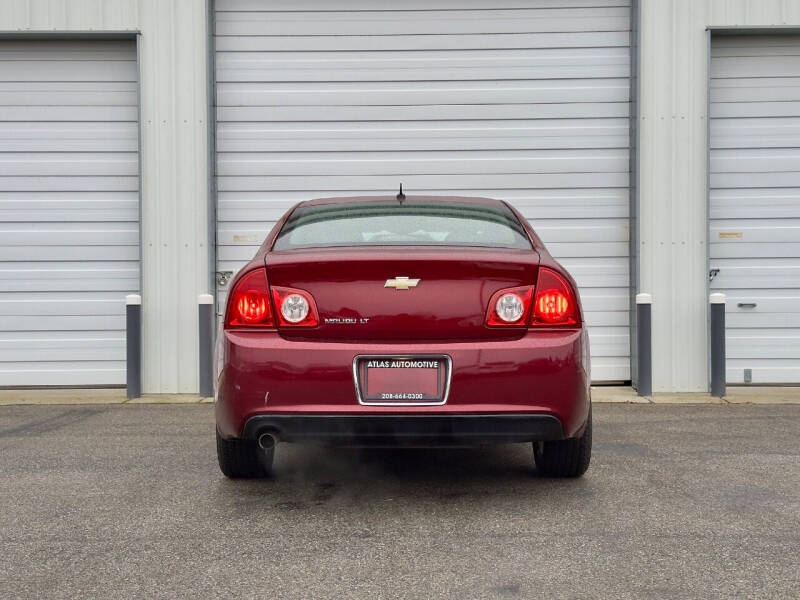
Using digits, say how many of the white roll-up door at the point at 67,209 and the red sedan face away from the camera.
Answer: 1

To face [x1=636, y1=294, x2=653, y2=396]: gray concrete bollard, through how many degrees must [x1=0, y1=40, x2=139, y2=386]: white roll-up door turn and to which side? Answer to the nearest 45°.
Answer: approximately 45° to its left

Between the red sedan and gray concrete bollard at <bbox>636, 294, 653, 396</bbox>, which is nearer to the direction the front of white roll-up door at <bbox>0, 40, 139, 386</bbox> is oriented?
the red sedan

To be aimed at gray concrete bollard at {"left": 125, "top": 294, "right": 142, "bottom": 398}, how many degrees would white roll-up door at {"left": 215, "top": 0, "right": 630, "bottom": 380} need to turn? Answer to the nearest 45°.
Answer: approximately 90° to its right

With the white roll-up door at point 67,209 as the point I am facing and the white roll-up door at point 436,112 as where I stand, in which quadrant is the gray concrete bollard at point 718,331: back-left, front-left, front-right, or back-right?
back-left

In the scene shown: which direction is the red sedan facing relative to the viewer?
away from the camera

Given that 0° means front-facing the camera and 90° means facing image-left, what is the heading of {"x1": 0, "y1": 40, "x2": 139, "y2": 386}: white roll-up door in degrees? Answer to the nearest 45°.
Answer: approximately 0°

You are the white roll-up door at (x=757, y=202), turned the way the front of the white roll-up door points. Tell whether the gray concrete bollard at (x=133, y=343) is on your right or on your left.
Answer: on your right
